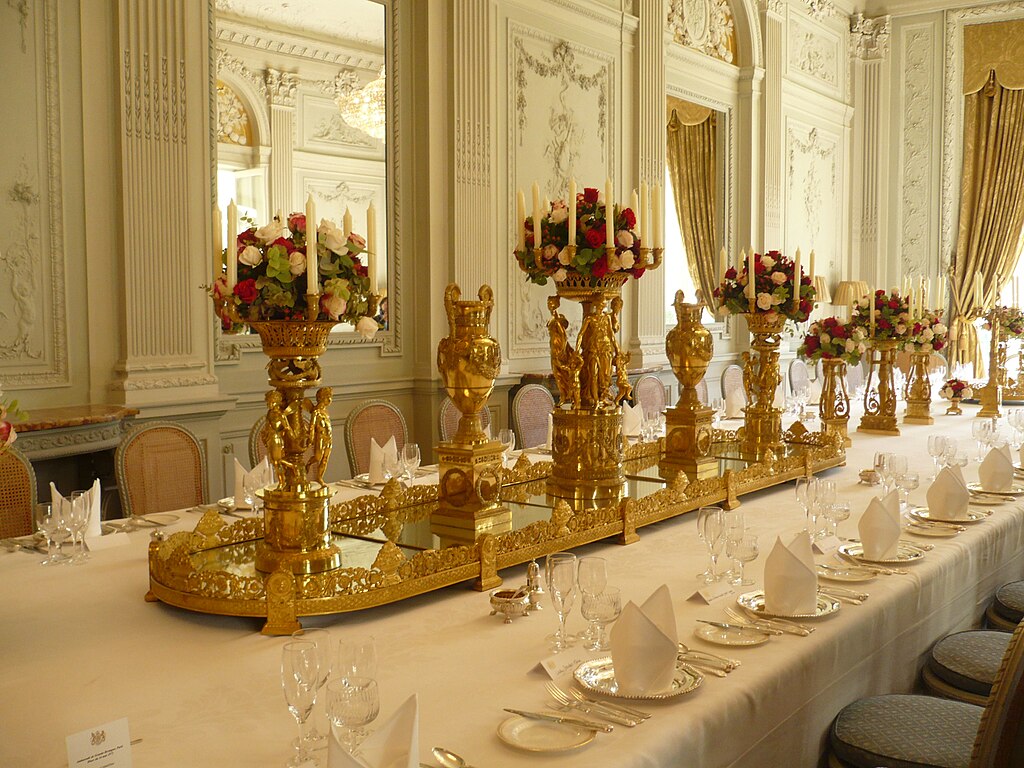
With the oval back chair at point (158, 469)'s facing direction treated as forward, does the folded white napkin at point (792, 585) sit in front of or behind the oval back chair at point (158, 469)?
in front

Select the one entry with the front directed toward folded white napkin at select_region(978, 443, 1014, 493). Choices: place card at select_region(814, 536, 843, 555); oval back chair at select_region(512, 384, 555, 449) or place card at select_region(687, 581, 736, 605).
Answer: the oval back chair

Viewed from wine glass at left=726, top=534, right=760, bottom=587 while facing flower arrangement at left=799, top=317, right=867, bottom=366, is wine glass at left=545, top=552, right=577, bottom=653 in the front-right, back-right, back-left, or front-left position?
back-left

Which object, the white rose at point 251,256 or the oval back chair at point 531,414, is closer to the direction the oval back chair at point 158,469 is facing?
the white rose

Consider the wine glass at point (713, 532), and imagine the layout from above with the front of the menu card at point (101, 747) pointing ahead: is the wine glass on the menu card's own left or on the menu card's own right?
on the menu card's own left

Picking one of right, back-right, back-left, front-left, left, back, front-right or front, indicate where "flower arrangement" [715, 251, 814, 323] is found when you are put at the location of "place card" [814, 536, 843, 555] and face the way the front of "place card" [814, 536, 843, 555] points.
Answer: back-left

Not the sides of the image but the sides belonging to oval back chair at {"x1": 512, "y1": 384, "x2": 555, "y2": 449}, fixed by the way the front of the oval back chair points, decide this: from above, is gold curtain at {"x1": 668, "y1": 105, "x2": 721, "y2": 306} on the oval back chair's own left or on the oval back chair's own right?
on the oval back chair's own left

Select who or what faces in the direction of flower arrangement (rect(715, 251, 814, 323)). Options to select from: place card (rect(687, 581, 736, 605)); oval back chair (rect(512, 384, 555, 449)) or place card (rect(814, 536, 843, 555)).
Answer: the oval back chair

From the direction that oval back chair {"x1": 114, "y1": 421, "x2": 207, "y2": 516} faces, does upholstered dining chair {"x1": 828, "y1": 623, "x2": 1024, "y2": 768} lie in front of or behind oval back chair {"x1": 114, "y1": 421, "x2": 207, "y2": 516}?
in front
